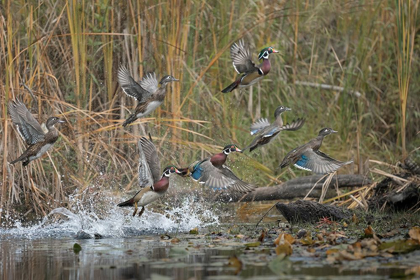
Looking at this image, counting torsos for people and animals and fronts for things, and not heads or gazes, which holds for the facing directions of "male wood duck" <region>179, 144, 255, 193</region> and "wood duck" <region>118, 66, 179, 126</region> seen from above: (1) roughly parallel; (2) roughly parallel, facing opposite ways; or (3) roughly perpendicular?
roughly parallel

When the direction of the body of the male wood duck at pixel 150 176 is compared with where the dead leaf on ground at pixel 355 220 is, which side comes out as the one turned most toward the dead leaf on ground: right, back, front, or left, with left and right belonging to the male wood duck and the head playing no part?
front

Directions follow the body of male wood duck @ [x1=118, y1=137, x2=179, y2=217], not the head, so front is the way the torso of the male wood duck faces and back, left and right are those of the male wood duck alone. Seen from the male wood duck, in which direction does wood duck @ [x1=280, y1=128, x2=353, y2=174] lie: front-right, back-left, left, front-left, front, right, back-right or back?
front

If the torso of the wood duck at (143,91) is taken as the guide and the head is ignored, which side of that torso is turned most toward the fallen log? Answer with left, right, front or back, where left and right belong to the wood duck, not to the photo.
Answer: front

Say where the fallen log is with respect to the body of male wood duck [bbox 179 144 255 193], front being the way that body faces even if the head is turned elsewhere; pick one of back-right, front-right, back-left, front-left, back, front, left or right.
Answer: front-left

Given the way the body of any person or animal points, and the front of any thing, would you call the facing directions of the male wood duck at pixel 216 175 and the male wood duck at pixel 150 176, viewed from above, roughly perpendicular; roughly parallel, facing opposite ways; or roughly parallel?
roughly parallel

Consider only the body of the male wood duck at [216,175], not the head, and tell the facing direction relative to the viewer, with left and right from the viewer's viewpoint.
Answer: facing to the right of the viewer

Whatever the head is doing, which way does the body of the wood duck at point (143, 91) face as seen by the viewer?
to the viewer's right

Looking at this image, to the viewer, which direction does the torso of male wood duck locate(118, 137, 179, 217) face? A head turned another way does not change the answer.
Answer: to the viewer's right

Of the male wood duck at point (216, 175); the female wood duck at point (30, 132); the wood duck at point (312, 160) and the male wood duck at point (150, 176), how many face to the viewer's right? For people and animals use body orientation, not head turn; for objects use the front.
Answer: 4

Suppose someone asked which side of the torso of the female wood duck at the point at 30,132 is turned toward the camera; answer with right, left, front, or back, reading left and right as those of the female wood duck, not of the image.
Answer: right

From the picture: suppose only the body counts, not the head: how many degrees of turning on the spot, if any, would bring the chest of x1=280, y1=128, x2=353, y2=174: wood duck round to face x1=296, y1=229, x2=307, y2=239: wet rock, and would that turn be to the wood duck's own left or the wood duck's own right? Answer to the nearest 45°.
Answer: approximately 90° to the wood duck's own right

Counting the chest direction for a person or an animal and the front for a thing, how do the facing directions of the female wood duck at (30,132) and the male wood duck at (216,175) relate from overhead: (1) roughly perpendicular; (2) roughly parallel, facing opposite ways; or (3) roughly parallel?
roughly parallel

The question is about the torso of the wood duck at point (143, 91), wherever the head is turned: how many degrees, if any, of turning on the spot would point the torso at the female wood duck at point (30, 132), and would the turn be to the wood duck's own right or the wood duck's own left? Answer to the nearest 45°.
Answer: approximately 180°
